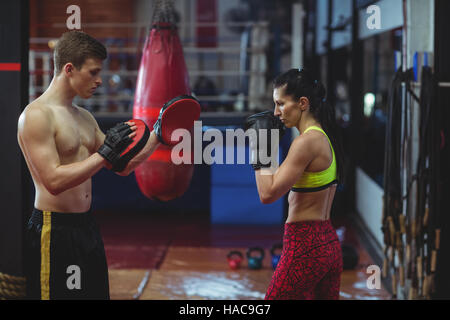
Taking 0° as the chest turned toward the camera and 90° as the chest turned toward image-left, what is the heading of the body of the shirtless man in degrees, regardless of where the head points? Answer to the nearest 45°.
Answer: approximately 315°

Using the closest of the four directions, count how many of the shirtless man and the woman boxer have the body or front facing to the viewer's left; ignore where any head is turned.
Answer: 1

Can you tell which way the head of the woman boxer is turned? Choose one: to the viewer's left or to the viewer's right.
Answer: to the viewer's left

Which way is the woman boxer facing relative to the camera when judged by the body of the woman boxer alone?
to the viewer's left

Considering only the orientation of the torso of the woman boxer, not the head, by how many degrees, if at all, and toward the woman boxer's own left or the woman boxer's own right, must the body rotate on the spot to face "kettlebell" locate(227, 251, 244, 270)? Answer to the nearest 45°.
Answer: approximately 90° to the woman boxer's own right
